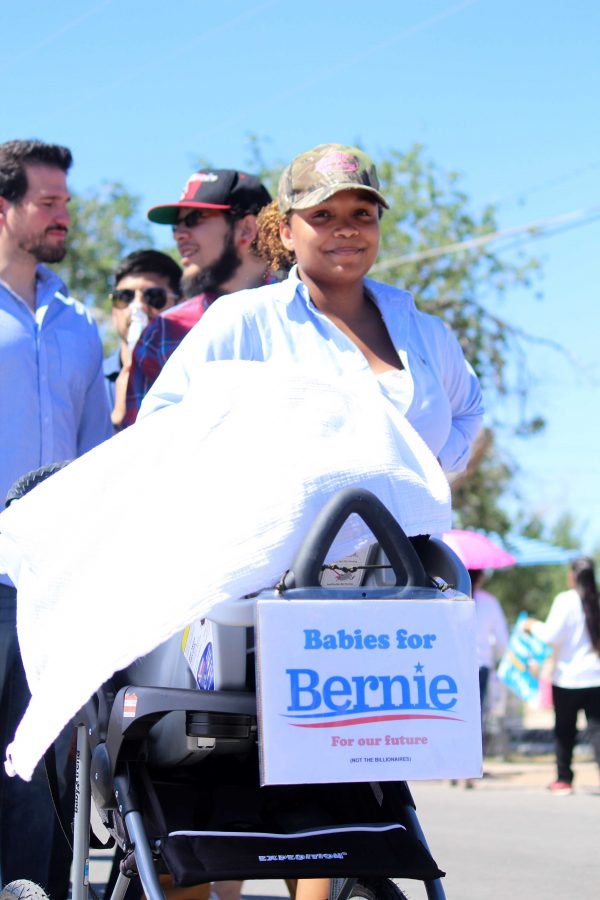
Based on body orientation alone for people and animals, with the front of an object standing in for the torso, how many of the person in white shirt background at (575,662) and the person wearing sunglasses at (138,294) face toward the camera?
1

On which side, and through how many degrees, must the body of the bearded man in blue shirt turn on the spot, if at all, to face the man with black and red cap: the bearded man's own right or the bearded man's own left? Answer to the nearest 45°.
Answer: approximately 90° to the bearded man's own left

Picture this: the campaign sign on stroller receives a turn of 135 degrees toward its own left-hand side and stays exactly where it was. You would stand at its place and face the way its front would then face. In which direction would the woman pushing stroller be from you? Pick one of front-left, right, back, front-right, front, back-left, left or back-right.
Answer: front-left

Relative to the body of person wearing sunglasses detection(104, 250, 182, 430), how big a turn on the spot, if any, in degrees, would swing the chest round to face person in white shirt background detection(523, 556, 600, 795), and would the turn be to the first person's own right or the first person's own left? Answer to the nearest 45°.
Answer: approximately 135° to the first person's own left

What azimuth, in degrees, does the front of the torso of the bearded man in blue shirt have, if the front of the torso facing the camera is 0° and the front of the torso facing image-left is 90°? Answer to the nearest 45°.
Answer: approximately 315°

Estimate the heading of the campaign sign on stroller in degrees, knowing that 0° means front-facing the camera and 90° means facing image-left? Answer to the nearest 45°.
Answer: approximately 0°

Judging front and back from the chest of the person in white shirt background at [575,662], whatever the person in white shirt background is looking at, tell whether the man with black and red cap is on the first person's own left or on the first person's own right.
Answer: on the first person's own left

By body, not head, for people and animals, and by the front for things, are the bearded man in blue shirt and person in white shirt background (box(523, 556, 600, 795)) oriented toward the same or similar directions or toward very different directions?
very different directions

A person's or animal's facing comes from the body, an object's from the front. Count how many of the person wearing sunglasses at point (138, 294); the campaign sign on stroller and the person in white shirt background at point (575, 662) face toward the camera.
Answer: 2

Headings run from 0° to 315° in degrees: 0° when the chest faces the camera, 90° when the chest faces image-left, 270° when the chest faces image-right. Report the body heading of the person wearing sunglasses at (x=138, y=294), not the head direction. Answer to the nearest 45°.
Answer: approximately 0°

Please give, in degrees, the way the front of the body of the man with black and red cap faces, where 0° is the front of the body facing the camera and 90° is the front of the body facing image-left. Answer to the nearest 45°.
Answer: approximately 45°

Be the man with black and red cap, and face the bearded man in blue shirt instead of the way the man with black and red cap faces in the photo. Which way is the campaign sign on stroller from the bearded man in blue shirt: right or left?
left

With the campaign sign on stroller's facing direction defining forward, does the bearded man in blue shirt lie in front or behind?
behind

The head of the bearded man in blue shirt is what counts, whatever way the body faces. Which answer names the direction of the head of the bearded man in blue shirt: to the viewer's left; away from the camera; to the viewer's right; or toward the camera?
to the viewer's right

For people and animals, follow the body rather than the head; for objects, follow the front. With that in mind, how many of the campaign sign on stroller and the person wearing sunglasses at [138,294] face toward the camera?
2
